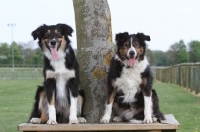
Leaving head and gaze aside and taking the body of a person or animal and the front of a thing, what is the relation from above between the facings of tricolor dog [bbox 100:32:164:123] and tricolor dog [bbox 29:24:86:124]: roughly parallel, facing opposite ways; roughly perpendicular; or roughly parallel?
roughly parallel

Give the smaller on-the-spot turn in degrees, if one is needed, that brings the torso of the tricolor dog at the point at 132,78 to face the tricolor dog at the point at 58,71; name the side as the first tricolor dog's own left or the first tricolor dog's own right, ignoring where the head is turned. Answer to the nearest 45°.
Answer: approximately 90° to the first tricolor dog's own right

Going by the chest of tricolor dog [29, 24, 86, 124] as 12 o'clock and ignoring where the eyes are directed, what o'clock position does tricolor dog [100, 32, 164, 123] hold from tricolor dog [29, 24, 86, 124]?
tricolor dog [100, 32, 164, 123] is roughly at 9 o'clock from tricolor dog [29, 24, 86, 124].

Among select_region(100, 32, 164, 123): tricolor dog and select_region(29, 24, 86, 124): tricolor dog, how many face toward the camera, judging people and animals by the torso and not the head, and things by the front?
2

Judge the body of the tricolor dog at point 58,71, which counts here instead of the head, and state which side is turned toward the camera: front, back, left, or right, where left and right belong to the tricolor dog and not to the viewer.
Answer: front

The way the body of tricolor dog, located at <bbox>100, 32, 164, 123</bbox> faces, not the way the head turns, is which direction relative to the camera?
toward the camera
